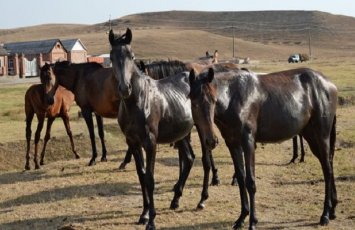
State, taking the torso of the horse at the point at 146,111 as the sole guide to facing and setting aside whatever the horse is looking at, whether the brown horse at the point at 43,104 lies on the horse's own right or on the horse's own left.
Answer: on the horse's own right

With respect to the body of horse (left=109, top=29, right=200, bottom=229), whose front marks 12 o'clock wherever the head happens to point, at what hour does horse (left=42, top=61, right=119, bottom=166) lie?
horse (left=42, top=61, right=119, bottom=166) is roughly at 4 o'clock from horse (left=109, top=29, right=200, bottom=229).

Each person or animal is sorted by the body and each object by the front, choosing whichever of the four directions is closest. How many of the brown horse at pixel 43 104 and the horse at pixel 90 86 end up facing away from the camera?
0

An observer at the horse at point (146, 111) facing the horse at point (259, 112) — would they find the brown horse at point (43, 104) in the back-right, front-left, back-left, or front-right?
back-left

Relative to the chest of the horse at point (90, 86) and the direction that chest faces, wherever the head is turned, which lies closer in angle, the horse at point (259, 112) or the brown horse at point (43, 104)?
the brown horse

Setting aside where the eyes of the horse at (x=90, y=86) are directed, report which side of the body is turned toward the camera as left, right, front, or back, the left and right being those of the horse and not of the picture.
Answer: left
